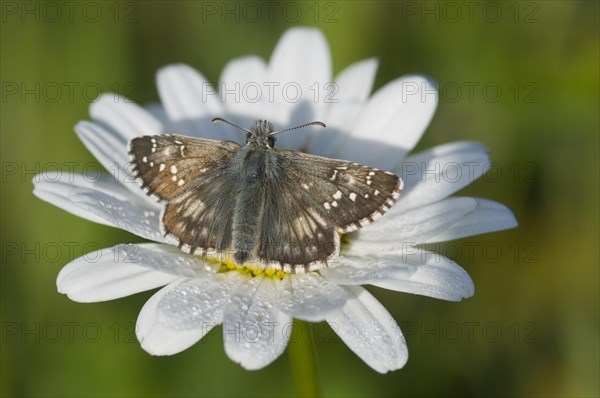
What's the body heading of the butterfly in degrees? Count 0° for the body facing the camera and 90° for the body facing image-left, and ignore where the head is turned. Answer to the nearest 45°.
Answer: approximately 180°
